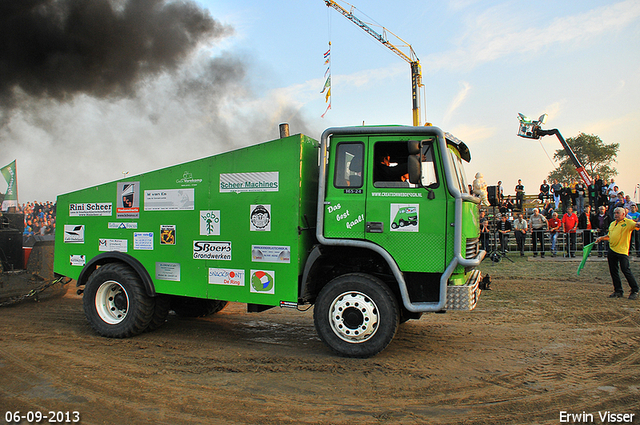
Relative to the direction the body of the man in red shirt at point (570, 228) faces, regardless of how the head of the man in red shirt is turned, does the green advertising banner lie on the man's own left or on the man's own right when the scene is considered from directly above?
on the man's own right

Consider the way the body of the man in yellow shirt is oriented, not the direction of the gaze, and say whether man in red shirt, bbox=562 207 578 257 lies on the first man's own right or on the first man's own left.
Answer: on the first man's own right

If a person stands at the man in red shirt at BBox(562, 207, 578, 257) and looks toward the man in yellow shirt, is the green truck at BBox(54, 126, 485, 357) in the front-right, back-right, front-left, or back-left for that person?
front-right

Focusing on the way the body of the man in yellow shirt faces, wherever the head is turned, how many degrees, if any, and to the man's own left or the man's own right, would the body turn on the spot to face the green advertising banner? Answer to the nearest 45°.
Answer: approximately 45° to the man's own right

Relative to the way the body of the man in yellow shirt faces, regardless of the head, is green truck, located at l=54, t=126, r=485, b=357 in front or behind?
in front

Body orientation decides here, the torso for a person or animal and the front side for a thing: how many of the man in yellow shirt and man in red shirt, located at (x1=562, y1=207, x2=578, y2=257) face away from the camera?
0

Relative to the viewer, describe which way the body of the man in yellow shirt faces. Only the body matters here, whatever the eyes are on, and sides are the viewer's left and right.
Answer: facing the viewer and to the left of the viewer

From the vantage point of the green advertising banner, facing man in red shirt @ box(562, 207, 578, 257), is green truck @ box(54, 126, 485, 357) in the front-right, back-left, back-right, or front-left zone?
front-right

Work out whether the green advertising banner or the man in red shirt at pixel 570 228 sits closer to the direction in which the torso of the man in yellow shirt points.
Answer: the green advertising banner

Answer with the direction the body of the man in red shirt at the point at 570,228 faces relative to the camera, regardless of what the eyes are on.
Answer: toward the camera

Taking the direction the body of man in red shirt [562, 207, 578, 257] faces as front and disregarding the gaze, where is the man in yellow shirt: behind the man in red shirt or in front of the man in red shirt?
in front

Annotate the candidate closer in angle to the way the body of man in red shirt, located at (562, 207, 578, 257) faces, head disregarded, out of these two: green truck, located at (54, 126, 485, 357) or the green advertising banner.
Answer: the green truck

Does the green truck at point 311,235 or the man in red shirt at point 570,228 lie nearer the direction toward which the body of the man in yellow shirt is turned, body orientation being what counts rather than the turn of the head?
the green truck

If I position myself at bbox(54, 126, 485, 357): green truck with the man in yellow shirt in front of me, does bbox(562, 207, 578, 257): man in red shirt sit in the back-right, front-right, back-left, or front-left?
front-left
